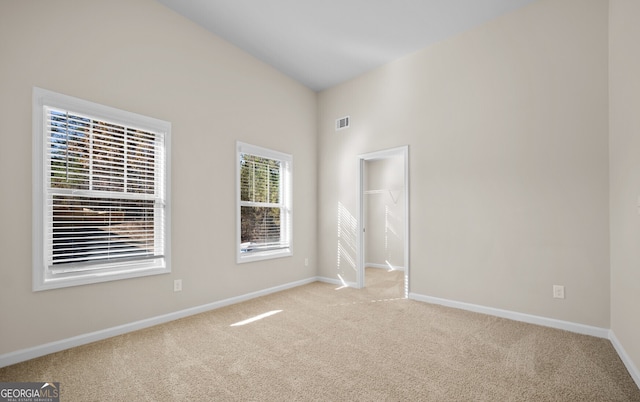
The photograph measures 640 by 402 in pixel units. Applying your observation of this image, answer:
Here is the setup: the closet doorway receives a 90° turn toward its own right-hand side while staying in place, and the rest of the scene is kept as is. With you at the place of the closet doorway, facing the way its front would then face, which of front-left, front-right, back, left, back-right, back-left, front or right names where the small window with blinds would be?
left

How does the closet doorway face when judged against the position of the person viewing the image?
facing the viewer and to the left of the viewer

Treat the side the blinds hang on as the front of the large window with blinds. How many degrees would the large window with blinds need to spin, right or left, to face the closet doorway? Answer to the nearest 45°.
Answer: approximately 45° to its left

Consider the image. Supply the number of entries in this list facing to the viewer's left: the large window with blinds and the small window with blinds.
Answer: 0

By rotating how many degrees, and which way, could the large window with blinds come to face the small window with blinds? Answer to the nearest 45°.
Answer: approximately 45° to its left

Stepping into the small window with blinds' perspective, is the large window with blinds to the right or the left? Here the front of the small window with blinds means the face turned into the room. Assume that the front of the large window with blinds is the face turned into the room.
on its right

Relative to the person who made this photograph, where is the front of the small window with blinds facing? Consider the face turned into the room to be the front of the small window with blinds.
facing the viewer and to the right of the viewer
